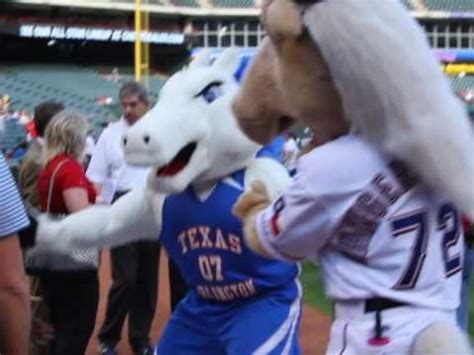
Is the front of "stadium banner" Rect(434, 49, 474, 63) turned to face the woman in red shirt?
yes

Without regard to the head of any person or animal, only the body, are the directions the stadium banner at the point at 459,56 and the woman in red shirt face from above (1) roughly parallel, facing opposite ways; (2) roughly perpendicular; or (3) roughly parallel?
roughly parallel, facing opposite ways

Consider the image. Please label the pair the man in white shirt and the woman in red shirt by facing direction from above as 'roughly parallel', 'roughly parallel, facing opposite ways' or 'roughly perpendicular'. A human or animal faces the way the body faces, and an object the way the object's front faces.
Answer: roughly perpendicular

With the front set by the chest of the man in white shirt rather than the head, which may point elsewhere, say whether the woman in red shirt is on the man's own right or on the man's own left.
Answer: on the man's own right

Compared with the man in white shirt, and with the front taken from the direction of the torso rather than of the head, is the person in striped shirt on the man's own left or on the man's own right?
on the man's own right

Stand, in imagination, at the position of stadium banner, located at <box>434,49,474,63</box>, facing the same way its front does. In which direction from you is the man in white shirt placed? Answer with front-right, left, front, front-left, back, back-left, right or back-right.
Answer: front

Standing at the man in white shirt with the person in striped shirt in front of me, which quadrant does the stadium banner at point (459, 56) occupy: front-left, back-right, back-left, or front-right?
back-left

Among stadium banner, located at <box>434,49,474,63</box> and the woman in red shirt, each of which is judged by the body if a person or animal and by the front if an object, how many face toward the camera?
1

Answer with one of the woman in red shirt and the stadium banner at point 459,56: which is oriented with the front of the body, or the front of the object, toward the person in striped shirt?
the stadium banner

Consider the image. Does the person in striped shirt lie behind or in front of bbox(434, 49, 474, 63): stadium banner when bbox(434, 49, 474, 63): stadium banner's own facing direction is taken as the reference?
in front

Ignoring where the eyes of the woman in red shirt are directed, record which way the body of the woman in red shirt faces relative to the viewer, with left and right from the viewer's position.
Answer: facing away from the viewer and to the right of the viewer

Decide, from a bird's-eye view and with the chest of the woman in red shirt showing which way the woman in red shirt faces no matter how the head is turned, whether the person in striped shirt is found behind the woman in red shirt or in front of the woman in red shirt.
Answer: behind

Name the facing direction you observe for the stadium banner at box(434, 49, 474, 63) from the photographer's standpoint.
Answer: facing the viewer

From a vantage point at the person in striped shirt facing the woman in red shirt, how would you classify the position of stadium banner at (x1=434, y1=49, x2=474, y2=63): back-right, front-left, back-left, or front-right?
front-right
